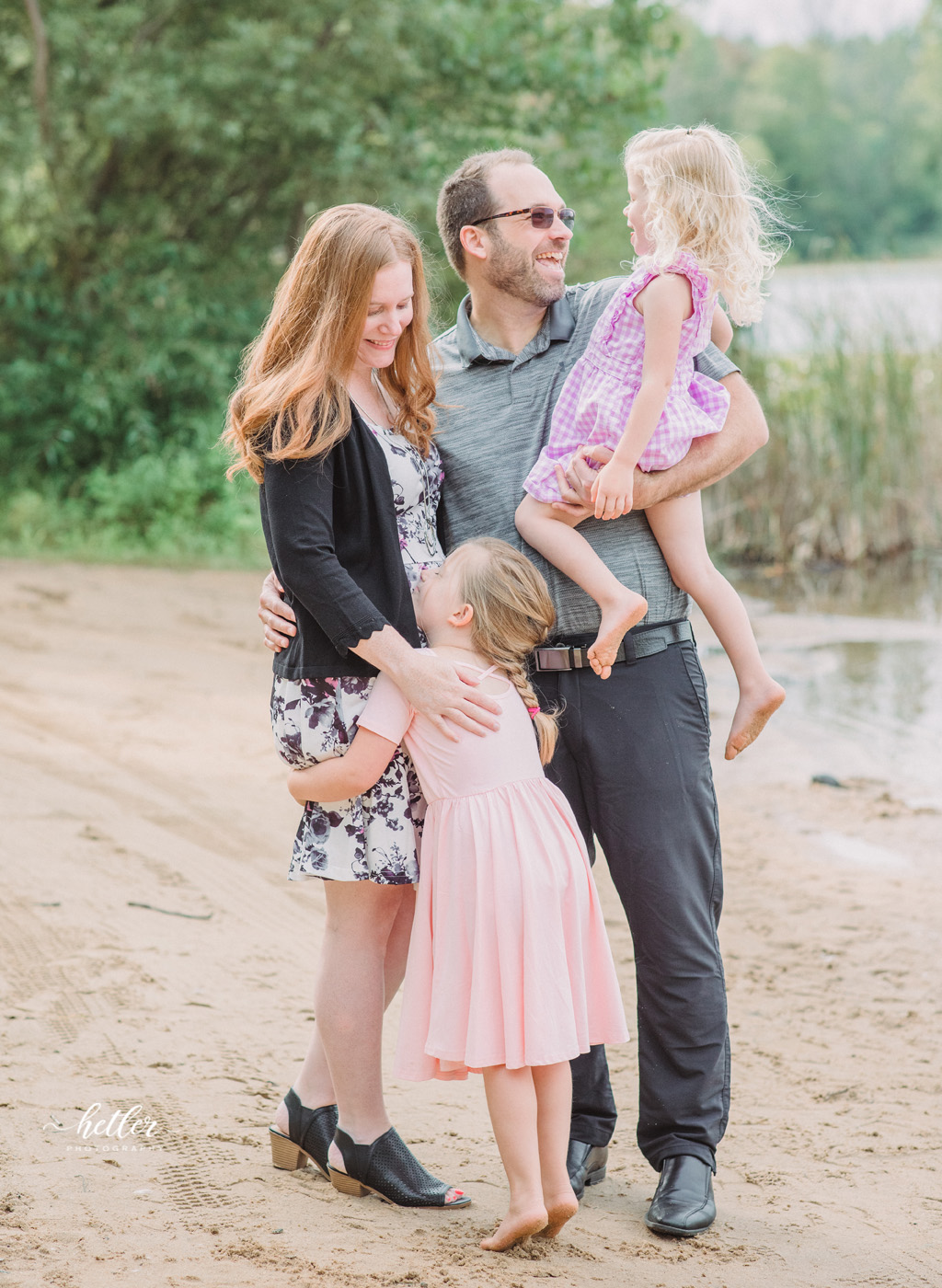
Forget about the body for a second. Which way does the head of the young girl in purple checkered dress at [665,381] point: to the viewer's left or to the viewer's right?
to the viewer's left

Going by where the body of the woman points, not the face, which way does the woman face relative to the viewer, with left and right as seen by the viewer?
facing the viewer and to the right of the viewer

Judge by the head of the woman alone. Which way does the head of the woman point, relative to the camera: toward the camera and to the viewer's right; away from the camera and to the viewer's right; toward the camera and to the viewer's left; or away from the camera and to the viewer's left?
toward the camera and to the viewer's right

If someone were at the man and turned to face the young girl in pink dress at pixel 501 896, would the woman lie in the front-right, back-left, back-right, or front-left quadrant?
front-right

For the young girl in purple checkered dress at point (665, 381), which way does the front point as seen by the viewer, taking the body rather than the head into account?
to the viewer's left

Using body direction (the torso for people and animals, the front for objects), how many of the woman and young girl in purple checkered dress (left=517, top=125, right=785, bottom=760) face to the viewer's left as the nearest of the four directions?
1

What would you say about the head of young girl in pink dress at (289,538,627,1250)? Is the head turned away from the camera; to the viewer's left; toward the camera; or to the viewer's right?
to the viewer's left

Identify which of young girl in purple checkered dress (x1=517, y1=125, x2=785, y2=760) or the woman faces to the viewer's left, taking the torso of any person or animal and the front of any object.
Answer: the young girl in purple checkered dress
